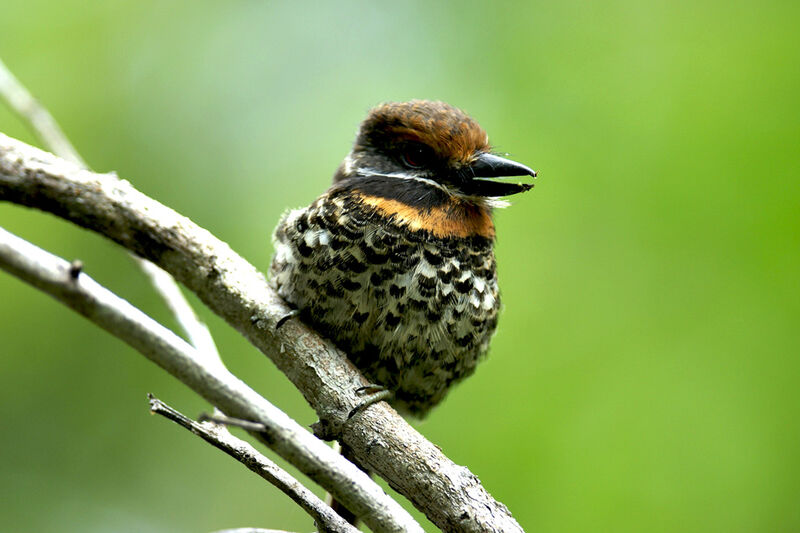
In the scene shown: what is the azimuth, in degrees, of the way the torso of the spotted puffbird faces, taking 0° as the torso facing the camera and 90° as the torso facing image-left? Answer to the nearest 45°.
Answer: approximately 315°

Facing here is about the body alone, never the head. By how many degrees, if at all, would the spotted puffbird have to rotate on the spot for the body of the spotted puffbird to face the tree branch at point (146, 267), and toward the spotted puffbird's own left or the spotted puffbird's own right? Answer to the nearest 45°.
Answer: approximately 135° to the spotted puffbird's own right
